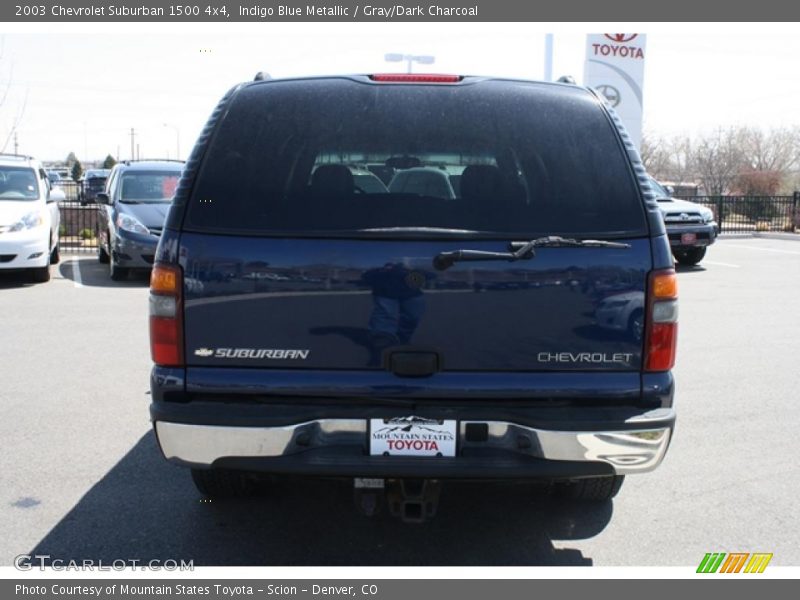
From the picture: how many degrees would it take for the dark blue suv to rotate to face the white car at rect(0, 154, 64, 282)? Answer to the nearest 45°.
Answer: approximately 45° to its left

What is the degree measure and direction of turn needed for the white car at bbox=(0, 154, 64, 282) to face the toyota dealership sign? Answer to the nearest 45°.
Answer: approximately 90° to its left

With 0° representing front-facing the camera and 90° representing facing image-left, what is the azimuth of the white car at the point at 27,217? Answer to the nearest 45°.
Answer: approximately 0°

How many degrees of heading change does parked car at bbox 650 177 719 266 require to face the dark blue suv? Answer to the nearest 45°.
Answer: approximately 45° to its right

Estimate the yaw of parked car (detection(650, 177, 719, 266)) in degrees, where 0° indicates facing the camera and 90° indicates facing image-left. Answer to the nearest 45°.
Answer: approximately 315°

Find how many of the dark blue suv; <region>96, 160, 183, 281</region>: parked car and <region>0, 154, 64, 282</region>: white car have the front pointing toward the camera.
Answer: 2

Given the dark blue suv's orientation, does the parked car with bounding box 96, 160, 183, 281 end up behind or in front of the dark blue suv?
in front

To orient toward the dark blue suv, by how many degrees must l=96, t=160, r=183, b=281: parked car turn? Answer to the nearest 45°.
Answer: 0° — it already faces it

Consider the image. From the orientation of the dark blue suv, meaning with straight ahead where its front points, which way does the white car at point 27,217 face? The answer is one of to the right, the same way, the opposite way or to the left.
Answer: the opposite way

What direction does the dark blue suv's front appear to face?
away from the camera

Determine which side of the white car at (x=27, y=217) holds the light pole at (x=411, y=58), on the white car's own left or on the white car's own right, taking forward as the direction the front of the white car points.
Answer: on the white car's own left

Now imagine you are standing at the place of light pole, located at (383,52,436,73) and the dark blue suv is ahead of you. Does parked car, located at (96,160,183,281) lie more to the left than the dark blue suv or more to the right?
right

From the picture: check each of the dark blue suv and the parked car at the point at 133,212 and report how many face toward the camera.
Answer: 1

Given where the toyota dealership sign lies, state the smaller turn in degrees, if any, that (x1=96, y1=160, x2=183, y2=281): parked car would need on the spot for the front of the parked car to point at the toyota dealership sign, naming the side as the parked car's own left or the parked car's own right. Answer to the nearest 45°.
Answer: approximately 135° to the parked car's own left

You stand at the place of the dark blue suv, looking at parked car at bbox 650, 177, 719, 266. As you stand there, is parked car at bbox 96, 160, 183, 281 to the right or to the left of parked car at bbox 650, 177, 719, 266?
left
